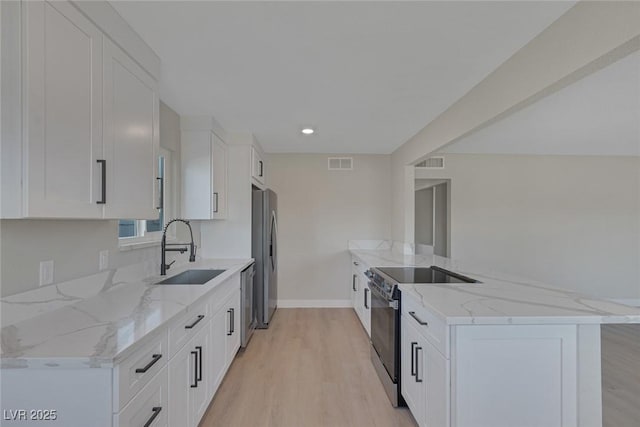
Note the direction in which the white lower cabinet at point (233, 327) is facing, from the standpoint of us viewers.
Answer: facing to the right of the viewer

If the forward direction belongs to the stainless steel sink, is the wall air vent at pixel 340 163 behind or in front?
in front

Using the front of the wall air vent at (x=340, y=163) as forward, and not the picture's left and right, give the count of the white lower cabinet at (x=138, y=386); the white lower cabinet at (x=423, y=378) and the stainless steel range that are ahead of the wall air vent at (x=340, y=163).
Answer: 3

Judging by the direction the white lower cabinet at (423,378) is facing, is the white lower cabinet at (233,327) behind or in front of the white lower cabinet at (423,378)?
in front

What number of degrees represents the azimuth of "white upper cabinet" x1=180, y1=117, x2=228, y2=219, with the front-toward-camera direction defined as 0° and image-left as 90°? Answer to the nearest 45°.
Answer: approximately 270°

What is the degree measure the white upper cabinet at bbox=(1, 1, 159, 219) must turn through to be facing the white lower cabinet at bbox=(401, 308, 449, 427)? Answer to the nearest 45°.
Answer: approximately 45° to its left

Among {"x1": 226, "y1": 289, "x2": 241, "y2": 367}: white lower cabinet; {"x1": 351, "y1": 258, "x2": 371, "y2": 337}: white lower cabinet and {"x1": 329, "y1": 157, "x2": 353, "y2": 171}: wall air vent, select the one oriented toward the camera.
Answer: the wall air vent

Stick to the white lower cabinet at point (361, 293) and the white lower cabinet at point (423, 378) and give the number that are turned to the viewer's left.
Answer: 2

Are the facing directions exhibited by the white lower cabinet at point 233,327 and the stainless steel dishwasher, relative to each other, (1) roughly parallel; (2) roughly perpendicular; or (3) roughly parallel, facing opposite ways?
roughly parallel

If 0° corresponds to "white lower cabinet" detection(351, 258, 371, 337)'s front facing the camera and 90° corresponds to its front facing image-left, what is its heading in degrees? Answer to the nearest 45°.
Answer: approximately 90°

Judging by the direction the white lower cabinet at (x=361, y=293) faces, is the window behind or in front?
in front

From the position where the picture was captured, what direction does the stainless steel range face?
facing to the left of the viewer

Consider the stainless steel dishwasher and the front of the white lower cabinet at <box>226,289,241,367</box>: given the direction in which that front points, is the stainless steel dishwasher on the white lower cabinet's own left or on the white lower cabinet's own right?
on the white lower cabinet's own left

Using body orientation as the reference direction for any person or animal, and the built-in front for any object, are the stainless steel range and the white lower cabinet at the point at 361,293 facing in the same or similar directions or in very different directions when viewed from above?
same or similar directions

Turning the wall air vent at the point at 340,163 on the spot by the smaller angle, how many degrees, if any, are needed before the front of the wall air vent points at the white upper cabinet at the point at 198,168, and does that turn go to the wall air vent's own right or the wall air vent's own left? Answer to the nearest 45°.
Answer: approximately 45° to the wall air vent's own right

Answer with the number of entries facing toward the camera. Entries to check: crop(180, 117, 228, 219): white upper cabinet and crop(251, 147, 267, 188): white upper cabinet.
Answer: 0

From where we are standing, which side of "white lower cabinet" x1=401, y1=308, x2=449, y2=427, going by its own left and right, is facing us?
left

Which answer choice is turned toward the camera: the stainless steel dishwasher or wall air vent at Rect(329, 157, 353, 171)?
the wall air vent

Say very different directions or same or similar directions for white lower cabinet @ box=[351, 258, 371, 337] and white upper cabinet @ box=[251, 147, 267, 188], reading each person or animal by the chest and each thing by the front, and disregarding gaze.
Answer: very different directions

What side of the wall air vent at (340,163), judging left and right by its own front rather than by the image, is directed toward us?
front

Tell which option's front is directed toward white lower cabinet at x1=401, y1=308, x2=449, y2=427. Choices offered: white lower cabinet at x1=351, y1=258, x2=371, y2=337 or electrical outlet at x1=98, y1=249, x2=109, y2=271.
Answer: the electrical outlet

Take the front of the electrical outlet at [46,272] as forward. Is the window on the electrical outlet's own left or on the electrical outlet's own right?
on the electrical outlet's own left

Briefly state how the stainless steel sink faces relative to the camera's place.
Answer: facing to the right of the viewer
